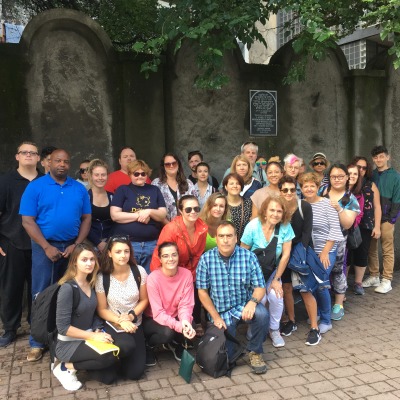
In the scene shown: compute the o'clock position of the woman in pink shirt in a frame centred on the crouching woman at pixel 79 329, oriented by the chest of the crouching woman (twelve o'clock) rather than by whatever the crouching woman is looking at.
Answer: The woman in pink shirt is roughly at 10 o'clock from the crouching woman.

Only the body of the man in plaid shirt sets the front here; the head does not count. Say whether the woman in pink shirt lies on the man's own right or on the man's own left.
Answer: on the man's own right

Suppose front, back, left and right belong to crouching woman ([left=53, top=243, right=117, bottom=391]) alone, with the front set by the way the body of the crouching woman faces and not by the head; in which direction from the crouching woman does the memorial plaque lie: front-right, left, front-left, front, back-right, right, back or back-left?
left

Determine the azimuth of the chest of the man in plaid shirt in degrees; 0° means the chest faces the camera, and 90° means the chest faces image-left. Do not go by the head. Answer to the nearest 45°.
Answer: approximately 0°

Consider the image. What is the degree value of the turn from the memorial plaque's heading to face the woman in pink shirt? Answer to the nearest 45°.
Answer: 0° — it already faces them

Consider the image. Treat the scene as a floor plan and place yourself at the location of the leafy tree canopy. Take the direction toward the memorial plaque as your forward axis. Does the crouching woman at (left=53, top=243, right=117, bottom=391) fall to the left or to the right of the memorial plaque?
right

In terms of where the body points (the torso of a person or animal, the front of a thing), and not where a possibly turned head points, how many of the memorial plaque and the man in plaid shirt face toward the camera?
2
